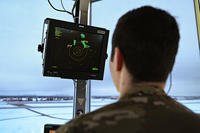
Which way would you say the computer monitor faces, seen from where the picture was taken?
facing the viewer and to the right of the viewer
